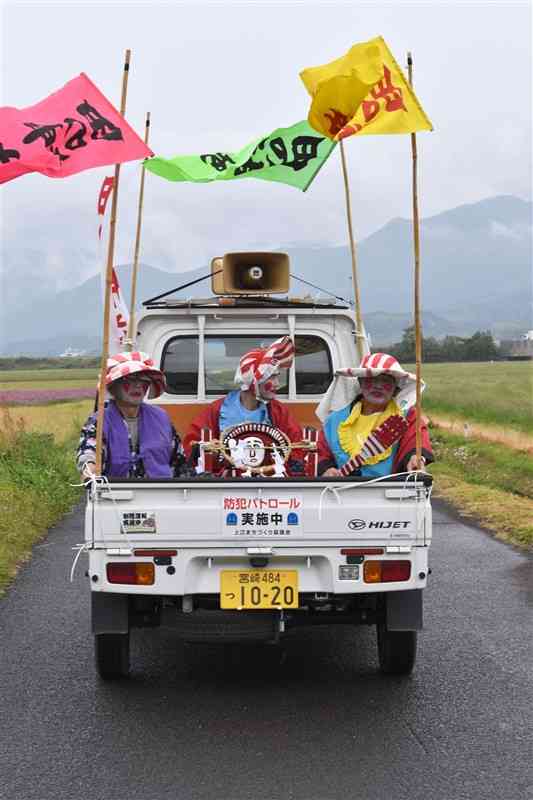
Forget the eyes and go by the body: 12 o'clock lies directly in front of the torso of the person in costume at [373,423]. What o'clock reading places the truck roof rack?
The truck roof rack is roughly at 5 o'clock from the person in costume.

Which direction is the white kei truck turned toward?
away from the camera

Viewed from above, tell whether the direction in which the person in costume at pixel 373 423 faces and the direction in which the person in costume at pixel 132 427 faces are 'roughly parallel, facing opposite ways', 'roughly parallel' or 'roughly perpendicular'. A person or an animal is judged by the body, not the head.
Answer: roughly parallel

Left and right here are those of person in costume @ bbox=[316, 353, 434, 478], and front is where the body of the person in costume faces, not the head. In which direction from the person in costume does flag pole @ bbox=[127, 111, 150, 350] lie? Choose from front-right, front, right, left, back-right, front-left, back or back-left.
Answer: back-right

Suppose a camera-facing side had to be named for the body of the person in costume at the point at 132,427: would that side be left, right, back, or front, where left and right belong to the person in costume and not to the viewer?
front

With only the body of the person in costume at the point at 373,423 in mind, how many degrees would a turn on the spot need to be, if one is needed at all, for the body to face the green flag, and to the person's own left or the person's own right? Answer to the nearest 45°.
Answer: approximately 180°

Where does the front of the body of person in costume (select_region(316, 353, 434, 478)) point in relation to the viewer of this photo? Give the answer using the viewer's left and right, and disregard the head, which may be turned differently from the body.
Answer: facing the viewer
